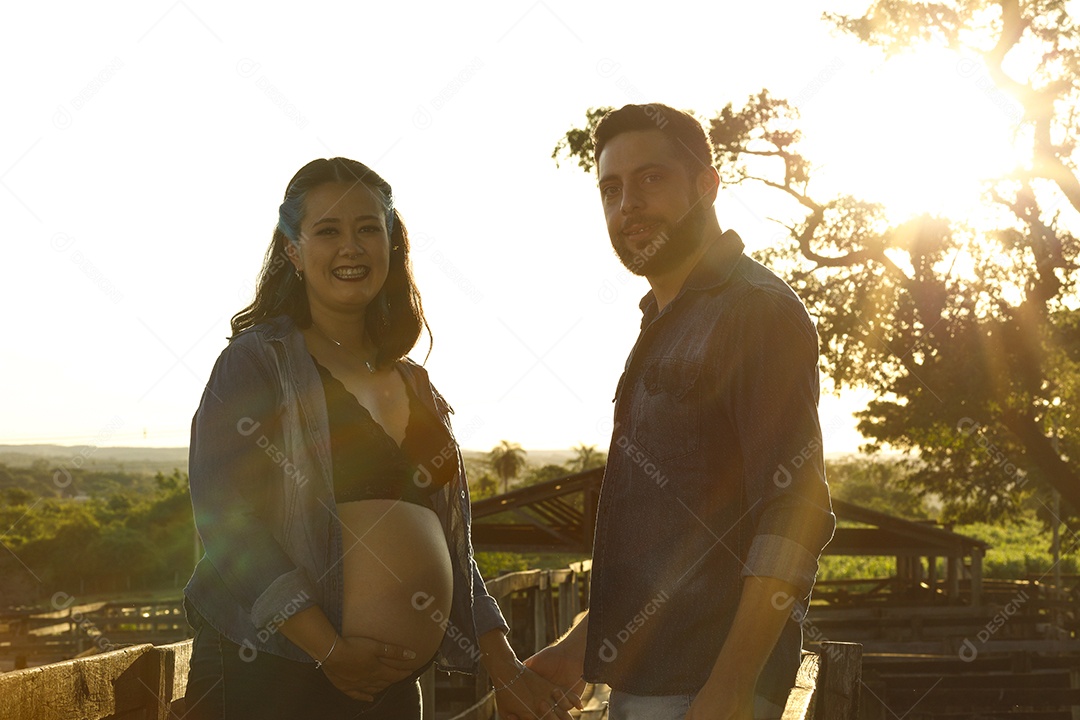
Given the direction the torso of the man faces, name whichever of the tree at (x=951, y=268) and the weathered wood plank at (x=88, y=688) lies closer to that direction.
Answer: the weathered wood plank

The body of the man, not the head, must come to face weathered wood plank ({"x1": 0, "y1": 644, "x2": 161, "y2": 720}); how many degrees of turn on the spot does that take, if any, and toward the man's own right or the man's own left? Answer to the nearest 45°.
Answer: approximately 45° to the man's own right

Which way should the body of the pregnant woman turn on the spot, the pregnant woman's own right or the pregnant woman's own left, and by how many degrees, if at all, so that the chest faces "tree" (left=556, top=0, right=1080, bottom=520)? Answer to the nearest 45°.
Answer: approximately 90° to the pregnant woman's own left

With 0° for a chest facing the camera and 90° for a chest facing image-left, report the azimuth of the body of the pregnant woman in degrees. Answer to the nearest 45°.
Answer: approximately 315°

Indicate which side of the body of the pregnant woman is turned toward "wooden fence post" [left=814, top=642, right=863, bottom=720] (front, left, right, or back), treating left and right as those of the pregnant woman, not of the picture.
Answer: left

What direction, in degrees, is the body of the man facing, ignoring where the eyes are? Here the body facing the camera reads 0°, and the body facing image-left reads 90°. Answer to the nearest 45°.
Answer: approximately 45°
